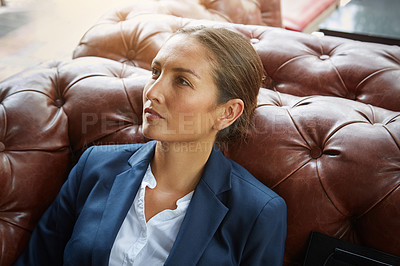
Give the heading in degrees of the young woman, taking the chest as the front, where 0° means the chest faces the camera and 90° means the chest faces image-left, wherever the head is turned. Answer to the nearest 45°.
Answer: approximately 45°

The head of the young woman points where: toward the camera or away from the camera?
toward the camera

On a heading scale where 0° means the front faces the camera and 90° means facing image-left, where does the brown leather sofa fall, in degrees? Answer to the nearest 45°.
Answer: approximately 45°
